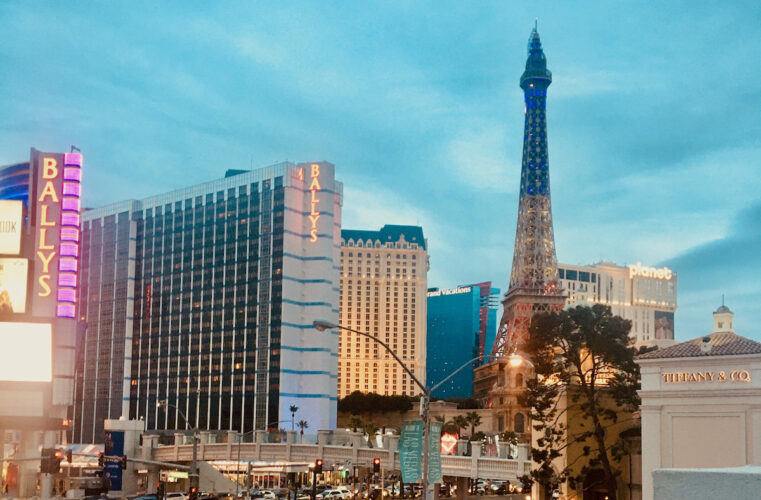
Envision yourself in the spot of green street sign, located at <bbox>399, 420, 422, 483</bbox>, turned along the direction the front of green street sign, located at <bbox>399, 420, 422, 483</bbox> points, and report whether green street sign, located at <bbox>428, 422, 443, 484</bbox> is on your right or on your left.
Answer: on your left

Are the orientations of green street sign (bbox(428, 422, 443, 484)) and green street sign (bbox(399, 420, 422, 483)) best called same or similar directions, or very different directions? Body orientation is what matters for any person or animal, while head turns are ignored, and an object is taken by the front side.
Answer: same or similar directions

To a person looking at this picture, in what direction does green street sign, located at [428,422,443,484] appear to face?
facing the viewer

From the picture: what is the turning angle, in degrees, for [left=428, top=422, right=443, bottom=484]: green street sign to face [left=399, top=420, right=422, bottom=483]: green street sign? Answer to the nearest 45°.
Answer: approximately 45° to its right
